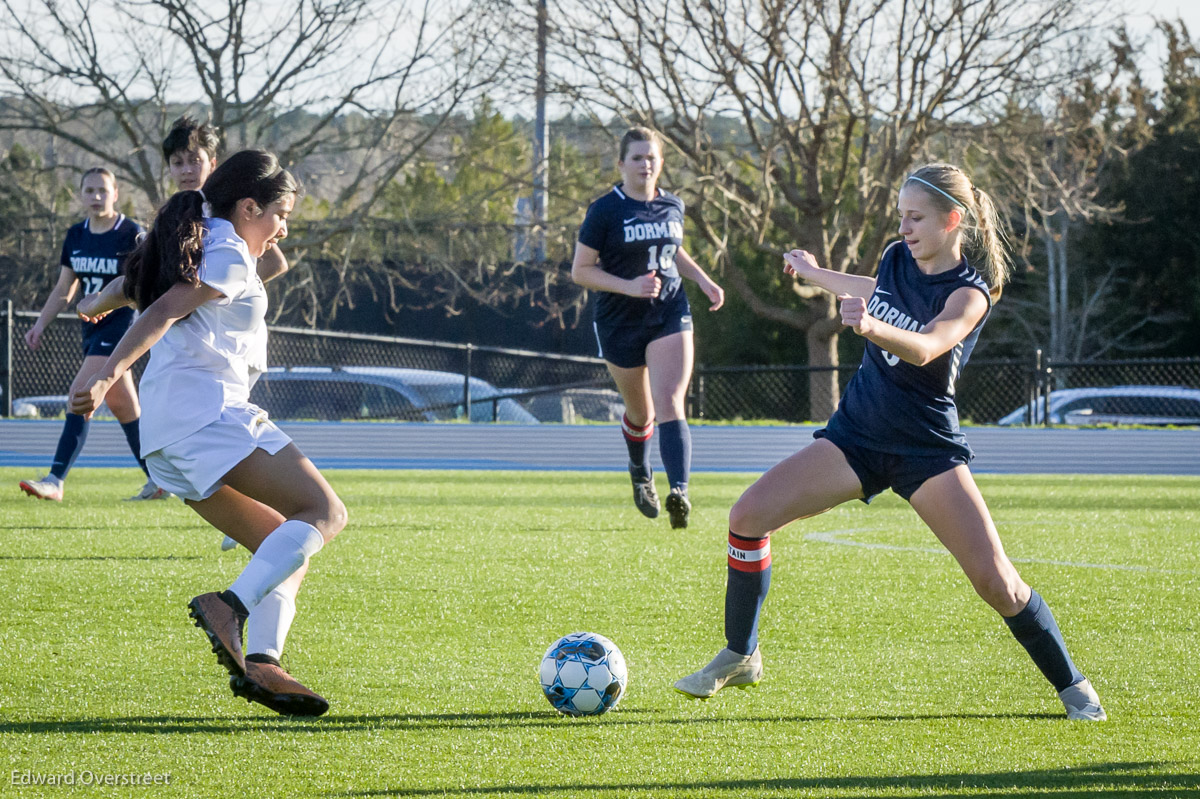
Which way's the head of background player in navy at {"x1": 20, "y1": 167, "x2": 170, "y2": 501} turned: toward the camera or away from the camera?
toward the camera

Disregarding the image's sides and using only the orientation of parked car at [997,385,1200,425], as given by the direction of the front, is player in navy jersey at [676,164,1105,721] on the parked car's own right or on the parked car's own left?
on the parked car's own left

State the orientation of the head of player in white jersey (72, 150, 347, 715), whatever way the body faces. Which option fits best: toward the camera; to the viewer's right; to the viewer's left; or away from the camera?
to the viewer's right

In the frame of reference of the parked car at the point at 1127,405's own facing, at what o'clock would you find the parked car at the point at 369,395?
the parked car at the point at 369,395 is roughly at 11 o'clock from the parked car at the point at 1127,405.

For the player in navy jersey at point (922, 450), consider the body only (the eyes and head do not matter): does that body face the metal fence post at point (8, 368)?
no

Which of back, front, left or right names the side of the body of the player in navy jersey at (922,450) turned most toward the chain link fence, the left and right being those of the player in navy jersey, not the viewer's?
right

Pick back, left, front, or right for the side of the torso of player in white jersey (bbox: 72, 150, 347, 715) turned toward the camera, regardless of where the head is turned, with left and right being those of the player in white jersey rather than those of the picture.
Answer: right

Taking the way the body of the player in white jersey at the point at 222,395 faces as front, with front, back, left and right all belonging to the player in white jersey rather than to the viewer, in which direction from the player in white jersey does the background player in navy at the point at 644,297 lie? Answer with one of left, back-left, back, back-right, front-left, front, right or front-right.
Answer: front-left

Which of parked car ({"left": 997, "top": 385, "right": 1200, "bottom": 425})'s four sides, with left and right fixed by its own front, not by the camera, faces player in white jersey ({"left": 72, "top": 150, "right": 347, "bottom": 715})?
left

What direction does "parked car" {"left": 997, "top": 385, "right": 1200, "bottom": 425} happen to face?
to the viewer's left

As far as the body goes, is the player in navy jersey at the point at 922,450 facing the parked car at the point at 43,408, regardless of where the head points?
no

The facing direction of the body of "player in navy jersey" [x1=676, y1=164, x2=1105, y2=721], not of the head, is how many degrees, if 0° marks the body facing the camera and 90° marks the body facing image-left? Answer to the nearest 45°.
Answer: approximately 45°

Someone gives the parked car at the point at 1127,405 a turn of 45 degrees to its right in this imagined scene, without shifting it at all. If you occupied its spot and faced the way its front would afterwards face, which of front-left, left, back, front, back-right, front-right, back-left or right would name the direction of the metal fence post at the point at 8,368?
left

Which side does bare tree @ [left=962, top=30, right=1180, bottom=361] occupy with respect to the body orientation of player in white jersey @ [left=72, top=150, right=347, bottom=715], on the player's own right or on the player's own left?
on the player's own left
